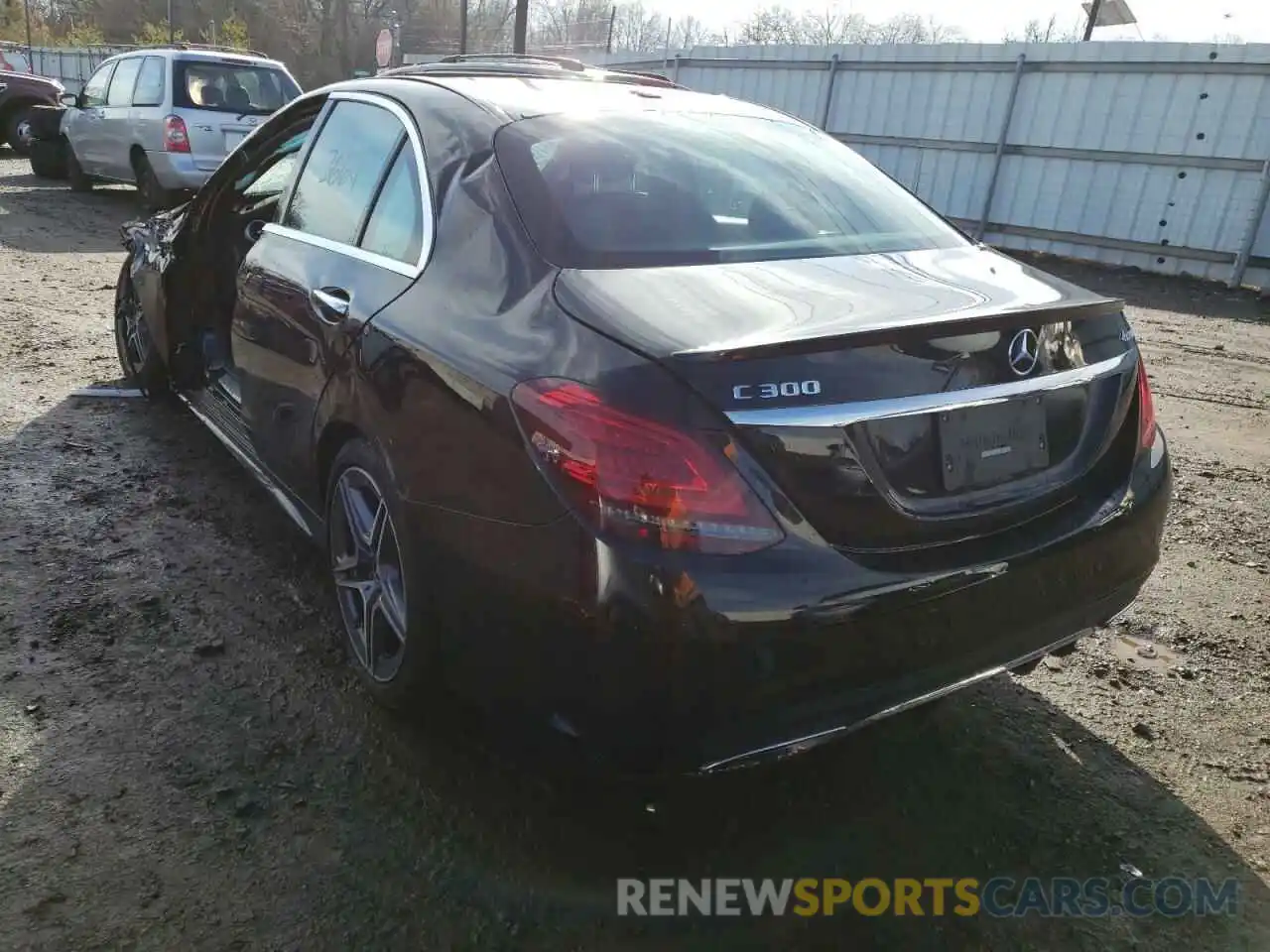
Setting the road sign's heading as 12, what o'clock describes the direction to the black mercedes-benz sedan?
The black mercedes-benz sedan is roughly at 12 o'clock from the road sign.

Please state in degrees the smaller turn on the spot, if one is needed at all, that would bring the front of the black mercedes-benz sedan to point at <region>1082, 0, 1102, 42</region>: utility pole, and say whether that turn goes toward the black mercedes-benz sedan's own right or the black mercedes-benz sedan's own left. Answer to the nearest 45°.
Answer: approximately 45° to the black mercedes-benz sedan's own right

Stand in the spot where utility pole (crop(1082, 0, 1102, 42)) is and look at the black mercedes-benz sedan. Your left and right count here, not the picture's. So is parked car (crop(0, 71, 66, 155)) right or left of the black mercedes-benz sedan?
right

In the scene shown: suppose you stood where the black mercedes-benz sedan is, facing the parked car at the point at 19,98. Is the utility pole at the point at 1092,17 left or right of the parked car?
right

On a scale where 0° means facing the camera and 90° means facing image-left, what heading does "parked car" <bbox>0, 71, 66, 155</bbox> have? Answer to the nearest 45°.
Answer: approximately 315°

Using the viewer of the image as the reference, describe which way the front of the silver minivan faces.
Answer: facing away from the viewer and to the left of the viewer

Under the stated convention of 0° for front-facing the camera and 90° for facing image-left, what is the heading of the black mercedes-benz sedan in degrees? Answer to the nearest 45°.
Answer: approximately 135°

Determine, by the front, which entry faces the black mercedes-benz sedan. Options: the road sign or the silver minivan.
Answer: the road sign

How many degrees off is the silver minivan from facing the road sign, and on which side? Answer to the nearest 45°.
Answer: approximately 90° to its right

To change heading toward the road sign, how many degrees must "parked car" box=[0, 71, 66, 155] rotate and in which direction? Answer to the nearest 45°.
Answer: approximately 45° to its left
